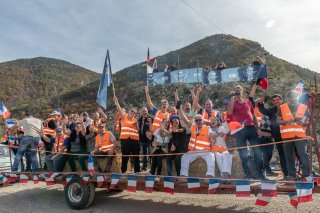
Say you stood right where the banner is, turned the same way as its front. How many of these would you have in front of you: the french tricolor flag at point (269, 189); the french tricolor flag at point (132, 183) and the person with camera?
3

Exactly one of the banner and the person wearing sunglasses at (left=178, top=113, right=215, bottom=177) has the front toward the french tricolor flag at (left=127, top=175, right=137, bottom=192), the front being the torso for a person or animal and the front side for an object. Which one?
the banner

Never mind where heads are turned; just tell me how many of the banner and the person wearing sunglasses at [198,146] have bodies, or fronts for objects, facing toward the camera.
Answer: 2

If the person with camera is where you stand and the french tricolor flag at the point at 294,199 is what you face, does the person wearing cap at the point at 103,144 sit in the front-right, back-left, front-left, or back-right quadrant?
back-right

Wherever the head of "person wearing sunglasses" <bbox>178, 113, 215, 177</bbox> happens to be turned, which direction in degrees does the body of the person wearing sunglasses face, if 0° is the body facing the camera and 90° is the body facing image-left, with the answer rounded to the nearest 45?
approximately 0°

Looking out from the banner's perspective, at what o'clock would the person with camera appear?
The person with camera is roughly at 12 o'clock from the banner.

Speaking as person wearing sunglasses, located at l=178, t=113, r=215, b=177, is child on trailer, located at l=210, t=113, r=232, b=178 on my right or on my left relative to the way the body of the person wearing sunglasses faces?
on my left

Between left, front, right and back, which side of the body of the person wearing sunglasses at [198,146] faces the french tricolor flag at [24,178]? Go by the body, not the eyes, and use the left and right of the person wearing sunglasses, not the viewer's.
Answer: right

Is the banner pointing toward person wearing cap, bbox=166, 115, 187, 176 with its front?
yes

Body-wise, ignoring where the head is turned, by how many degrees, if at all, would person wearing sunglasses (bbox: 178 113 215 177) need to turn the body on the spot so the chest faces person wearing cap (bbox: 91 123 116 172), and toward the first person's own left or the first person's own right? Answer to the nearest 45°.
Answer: approximately 135° to the first person's own right

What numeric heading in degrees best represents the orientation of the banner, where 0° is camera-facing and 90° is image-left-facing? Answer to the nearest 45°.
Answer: approximately 0°
